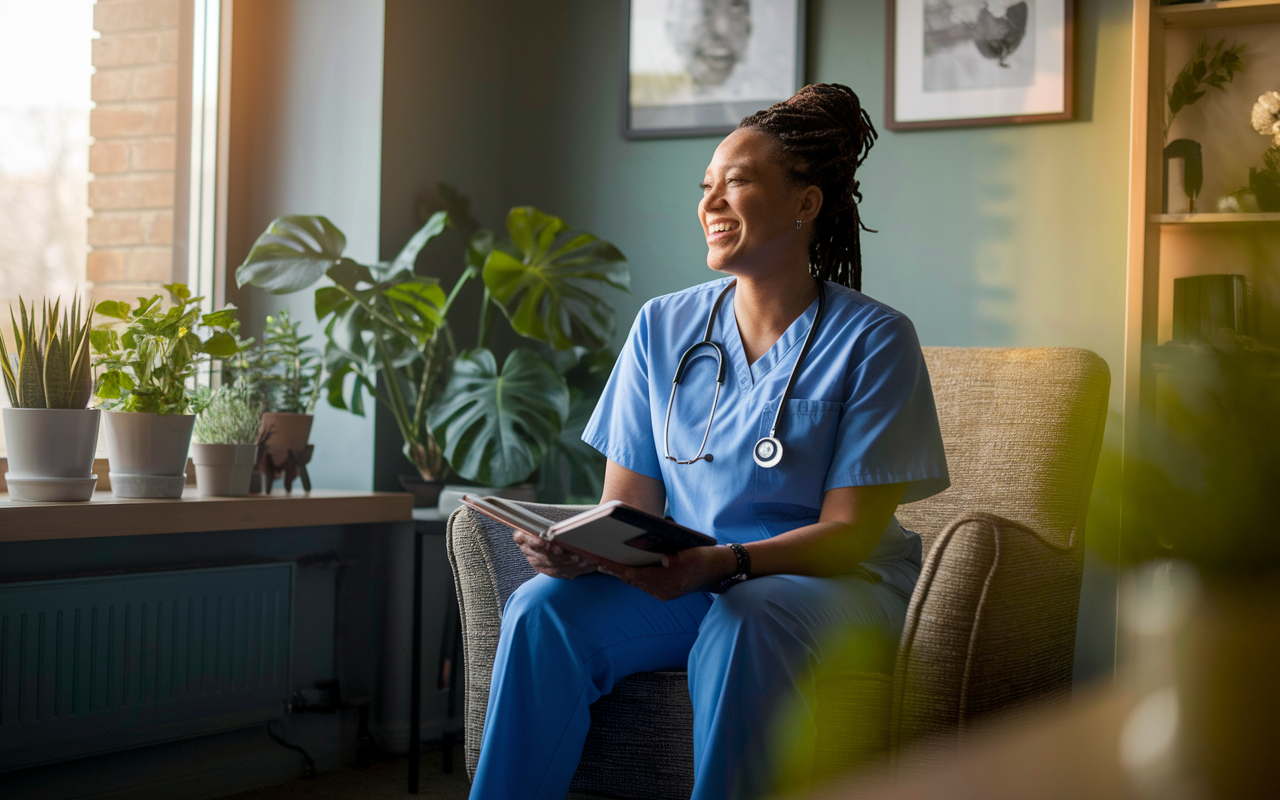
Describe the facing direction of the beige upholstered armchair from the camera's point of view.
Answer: facing the viewer and to the left of the viewer

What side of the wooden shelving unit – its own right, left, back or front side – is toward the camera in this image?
front

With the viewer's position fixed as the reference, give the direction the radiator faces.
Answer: facing the viewer and to the right of the viewer

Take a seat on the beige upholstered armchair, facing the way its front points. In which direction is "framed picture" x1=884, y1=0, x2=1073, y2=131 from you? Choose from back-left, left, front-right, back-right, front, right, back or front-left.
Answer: back-right

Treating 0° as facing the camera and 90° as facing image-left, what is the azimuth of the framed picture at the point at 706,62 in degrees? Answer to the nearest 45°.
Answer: approximately 0°

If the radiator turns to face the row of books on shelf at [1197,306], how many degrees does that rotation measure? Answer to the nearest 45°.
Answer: approximately 45° to its left

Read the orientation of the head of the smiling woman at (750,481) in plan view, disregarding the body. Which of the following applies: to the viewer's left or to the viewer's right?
to the viewer's left

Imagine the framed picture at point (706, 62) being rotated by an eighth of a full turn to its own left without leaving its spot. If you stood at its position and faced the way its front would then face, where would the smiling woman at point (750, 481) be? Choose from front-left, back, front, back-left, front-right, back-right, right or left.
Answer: front-right
